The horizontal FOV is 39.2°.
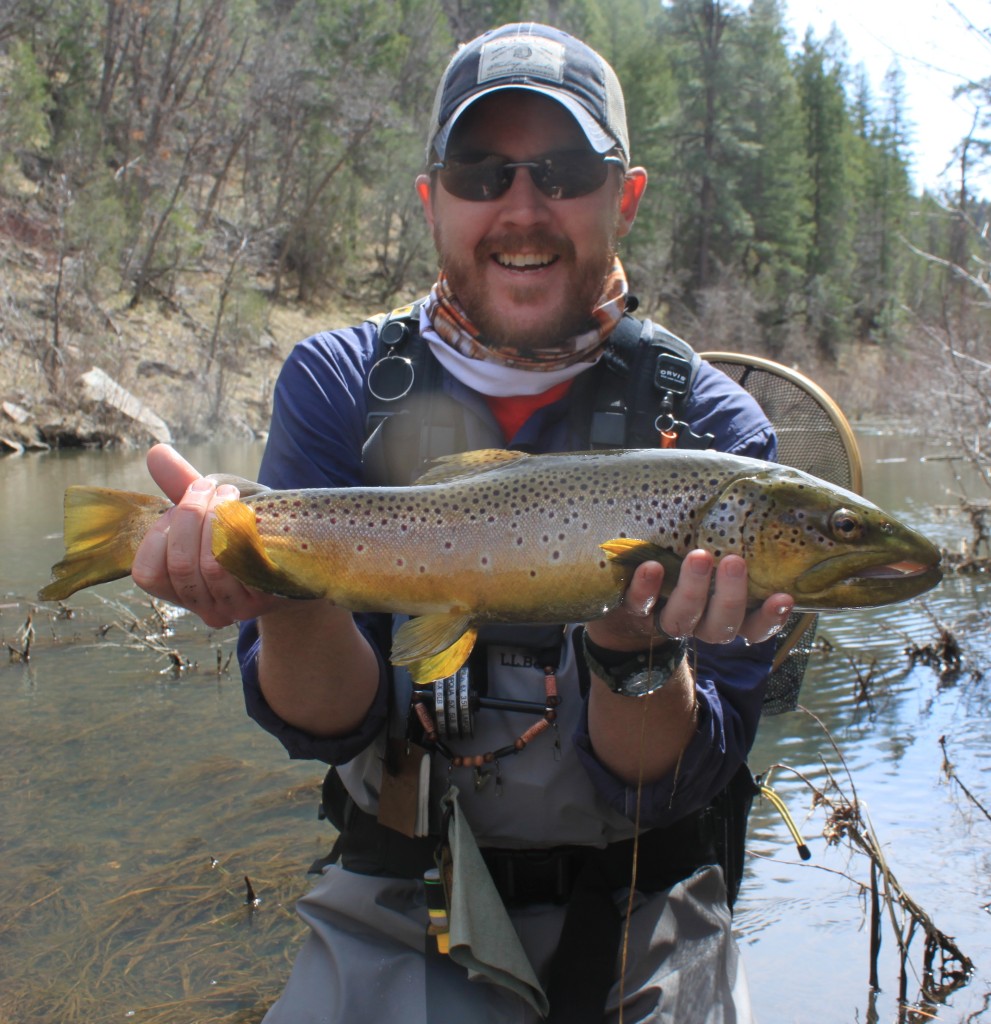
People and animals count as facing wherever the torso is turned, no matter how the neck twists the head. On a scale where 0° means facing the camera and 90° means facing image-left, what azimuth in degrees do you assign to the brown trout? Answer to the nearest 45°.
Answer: approximately 270°

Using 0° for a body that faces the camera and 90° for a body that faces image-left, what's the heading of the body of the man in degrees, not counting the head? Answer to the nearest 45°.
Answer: approximately 0°

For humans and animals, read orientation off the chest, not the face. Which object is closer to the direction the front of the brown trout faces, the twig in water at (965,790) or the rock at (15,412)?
the twig in water

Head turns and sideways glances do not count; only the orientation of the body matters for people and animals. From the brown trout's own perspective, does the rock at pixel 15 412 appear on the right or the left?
on its left

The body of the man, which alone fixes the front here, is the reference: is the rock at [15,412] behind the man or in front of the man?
behind

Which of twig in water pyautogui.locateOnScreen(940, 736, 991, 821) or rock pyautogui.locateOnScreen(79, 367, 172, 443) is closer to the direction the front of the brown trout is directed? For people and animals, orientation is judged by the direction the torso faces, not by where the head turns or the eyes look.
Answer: the twig in water

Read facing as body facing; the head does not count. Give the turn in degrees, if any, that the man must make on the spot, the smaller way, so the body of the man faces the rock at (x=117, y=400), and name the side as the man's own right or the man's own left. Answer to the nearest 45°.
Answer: approximately 180°

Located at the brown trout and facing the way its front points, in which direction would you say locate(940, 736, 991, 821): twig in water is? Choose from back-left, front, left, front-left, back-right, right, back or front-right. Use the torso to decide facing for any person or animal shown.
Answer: front-left
